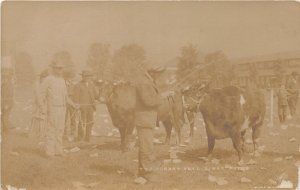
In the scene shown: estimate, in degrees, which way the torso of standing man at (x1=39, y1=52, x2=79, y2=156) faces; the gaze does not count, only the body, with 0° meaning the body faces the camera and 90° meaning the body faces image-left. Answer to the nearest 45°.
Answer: approximately 315°

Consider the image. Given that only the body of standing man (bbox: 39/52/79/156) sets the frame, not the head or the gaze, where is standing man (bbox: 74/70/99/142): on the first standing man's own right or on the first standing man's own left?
on the first standing man's own left
